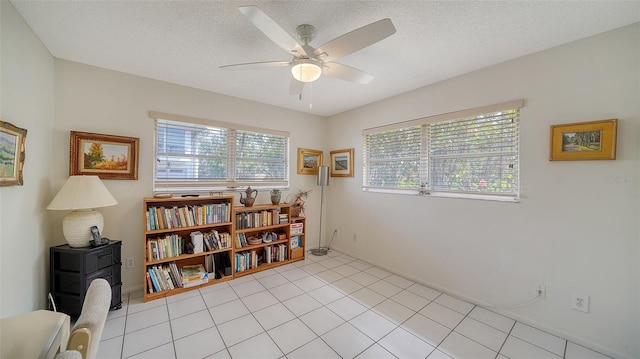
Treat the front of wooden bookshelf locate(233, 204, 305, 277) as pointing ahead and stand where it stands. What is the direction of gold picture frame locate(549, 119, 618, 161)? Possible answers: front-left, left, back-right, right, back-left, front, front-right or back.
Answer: front

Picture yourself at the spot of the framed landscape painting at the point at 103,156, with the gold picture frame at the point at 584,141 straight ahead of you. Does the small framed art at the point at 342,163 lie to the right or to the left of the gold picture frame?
left

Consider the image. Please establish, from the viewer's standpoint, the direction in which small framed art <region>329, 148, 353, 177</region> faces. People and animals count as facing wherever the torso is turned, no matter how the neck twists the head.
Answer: facing the viewer and to the left of the viewer

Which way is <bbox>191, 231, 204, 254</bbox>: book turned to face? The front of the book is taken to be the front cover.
toward the camera

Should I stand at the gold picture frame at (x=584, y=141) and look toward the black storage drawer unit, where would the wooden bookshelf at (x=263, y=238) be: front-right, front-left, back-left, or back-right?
front-right

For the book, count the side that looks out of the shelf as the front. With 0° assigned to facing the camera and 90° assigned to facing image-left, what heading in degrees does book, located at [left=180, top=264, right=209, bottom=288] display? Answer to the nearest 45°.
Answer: approximately 0°

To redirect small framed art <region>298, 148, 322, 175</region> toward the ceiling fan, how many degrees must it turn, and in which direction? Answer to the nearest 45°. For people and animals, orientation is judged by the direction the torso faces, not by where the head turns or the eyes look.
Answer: approximately 45° to its right

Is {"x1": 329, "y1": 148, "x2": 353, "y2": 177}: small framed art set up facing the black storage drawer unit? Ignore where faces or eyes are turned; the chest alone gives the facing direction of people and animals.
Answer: yes

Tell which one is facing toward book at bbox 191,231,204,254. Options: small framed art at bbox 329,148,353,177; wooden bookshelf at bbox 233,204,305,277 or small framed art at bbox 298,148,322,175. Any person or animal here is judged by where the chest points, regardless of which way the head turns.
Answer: small framed art at bbox 329,148,353,177

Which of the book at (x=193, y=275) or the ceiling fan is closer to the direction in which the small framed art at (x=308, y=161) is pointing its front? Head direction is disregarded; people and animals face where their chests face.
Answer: the ceiling fan

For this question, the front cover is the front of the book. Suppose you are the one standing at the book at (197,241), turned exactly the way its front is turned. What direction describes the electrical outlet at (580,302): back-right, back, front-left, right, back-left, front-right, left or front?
front-left

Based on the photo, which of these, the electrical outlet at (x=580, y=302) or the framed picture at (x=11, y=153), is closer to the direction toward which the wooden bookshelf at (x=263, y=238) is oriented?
the electrical outlet

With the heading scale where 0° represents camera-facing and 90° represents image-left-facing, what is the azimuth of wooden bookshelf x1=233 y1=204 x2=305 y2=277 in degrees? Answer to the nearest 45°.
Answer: approximately 315°

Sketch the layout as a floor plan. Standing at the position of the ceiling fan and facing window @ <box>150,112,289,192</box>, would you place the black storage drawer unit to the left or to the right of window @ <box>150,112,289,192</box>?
left
